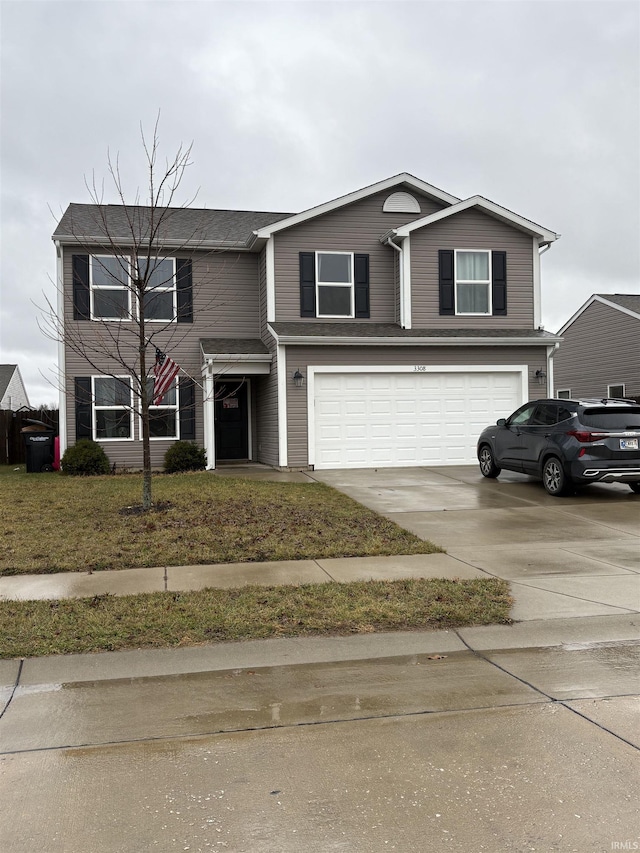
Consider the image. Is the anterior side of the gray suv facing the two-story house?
yes

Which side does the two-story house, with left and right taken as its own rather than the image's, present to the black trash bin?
right

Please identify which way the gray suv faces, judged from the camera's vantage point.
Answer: facing away from the viewer and to the left of the viewer

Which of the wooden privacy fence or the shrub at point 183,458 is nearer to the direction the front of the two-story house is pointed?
the shrub

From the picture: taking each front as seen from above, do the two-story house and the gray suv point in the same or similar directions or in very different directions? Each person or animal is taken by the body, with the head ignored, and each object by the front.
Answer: very different directions

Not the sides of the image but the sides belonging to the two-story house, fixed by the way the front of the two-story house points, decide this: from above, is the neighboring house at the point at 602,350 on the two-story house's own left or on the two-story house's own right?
on the two-story house's own left

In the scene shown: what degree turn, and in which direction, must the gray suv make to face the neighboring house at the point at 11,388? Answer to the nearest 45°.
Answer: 0° — it already faces it

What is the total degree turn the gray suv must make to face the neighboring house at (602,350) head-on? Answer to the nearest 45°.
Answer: approximately 45° to its right

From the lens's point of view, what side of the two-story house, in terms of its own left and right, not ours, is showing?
front

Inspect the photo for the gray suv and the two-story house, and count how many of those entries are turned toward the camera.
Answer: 1

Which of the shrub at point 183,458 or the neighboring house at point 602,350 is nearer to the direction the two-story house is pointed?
the shrub
